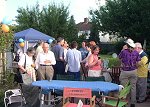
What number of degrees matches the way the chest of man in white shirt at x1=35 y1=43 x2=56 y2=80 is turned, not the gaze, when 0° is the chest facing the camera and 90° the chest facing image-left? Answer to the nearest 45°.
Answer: approximately 0°

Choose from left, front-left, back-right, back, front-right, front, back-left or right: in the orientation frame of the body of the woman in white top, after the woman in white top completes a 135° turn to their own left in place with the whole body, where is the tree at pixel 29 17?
front

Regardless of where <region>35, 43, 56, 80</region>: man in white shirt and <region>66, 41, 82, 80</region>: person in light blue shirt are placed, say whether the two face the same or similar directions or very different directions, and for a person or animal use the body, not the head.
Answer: very different directions

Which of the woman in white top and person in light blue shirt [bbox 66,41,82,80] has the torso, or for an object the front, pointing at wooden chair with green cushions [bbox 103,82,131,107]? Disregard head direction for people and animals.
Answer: the woman in white top

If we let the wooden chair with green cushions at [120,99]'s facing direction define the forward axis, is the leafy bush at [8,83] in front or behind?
in front

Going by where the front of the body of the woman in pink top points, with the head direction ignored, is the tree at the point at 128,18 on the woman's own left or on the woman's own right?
on the woman's own left

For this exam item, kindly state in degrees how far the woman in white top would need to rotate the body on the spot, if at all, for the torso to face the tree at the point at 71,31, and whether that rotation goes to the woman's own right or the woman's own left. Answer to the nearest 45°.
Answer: approximately 135° to the woman's own left

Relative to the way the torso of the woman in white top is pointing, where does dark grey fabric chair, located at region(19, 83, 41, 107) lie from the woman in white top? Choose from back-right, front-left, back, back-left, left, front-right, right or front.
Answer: front-right

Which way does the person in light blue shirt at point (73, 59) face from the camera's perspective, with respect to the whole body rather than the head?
away from the camera

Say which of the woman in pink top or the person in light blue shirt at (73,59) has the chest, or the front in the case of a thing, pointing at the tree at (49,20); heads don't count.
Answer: the person in light blue shirt
